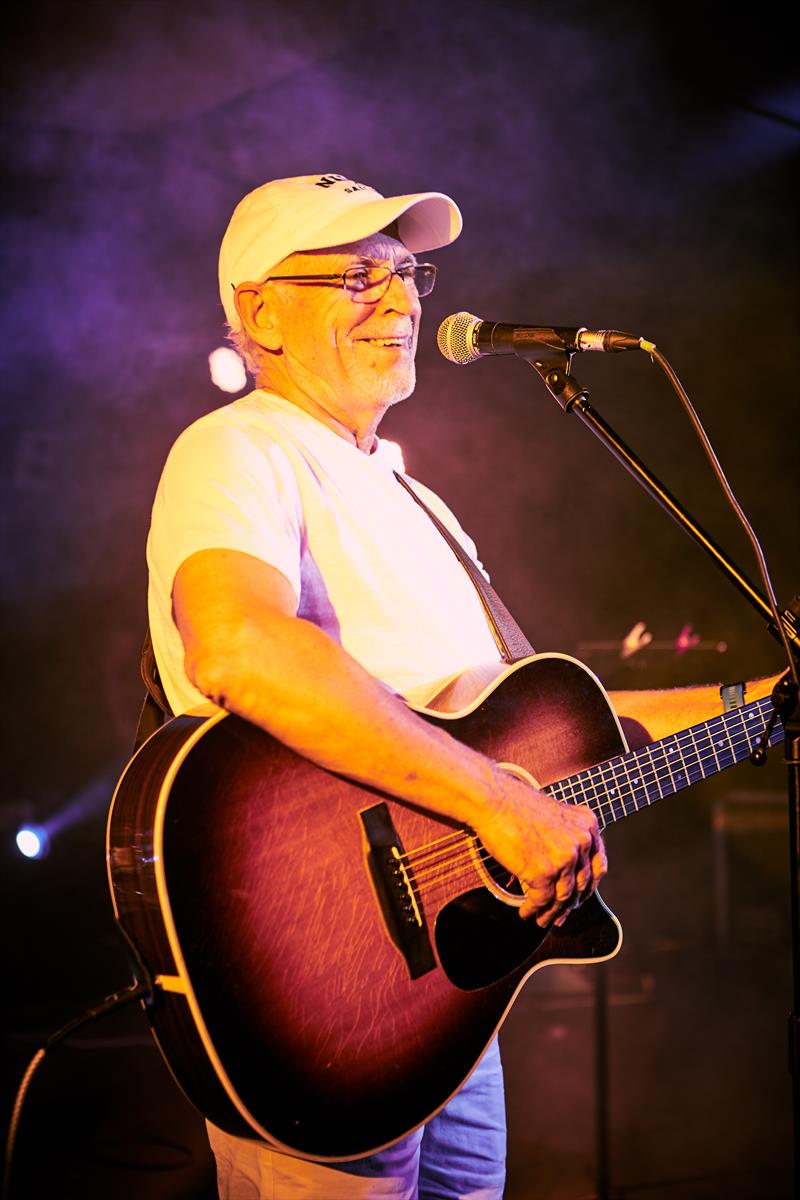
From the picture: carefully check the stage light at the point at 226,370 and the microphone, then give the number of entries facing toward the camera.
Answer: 1

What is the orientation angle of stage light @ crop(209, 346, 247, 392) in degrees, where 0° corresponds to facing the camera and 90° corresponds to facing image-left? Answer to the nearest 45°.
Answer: approximately 0°

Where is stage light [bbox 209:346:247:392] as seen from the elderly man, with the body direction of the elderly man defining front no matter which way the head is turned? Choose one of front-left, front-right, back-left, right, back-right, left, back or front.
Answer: back-left

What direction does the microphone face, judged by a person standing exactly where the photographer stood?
facing to the left of the viewer

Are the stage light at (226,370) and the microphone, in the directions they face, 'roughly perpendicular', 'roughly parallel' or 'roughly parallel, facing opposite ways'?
roughly perpendicular

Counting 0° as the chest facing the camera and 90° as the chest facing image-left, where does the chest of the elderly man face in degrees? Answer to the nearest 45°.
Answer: approximately 315°
